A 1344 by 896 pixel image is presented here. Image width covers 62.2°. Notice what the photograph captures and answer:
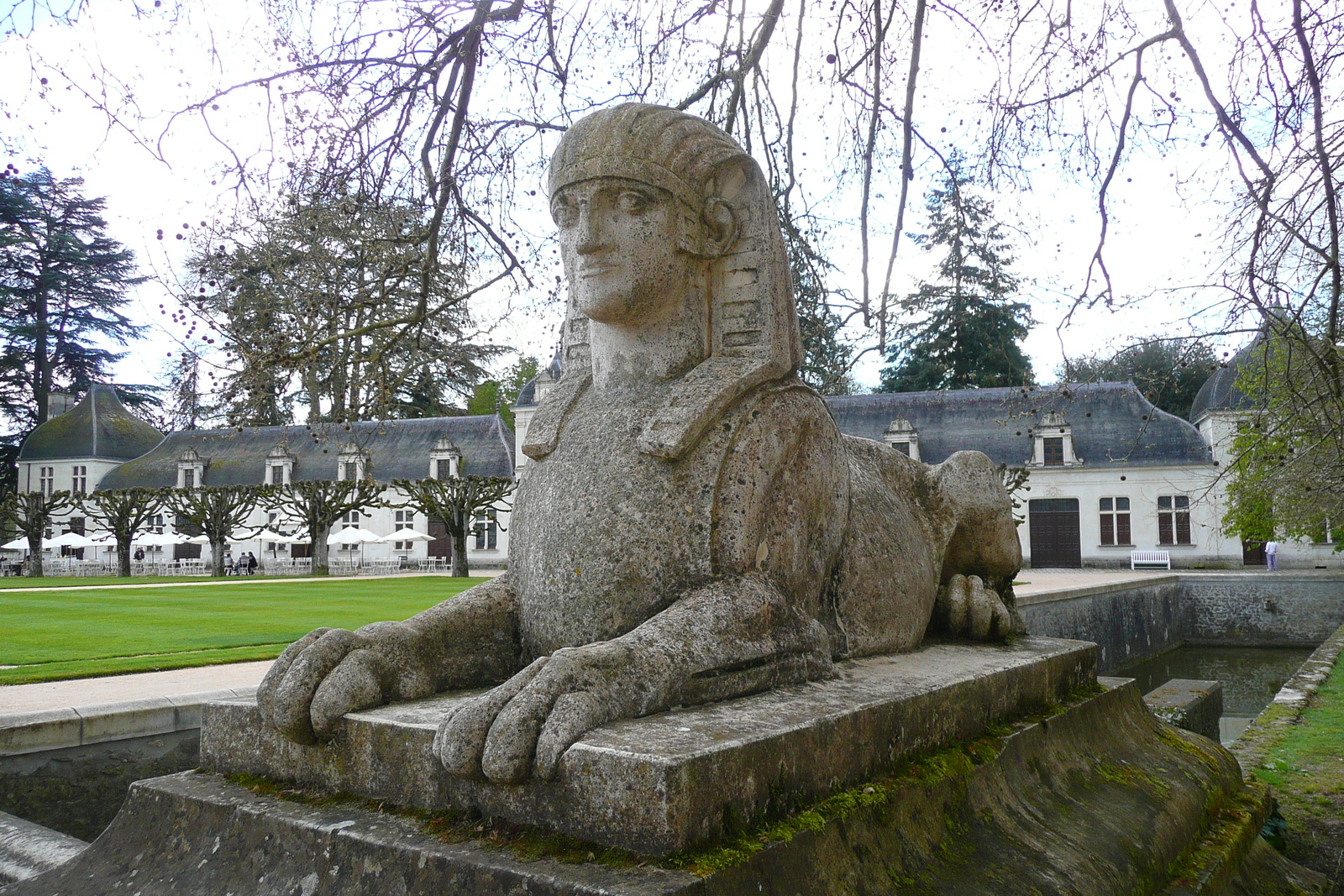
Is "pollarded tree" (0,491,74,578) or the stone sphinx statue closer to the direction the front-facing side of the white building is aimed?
the stone sphinx statue

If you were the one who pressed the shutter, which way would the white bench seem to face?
facing the viewer

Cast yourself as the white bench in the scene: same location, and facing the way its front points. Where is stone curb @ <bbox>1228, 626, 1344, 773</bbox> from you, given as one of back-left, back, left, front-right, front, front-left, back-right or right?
front

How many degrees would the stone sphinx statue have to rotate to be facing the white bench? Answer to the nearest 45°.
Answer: approximately 180°

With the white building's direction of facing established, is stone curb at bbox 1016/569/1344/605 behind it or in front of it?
in front

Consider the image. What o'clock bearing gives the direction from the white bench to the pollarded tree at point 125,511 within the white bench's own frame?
The pollarded tree is roughly at 2 o'clock from the white bench.

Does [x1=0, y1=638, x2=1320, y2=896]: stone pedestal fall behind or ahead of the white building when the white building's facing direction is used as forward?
ahead

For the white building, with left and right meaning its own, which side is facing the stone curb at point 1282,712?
front

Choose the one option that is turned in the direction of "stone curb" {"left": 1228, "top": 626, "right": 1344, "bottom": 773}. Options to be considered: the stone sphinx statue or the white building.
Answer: the white building

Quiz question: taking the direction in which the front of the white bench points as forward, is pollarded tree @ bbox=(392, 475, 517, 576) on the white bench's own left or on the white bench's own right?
on the white bench's own right

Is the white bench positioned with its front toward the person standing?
no

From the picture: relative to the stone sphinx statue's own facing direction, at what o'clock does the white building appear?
The white building is roughly at 4 o'clock from the stone sphinx statue.

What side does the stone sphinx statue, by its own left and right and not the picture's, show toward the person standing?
back

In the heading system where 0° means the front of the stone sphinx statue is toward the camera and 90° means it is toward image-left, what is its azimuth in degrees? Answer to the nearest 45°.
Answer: approximately 45°

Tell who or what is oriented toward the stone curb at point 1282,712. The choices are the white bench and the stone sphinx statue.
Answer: the white bench
